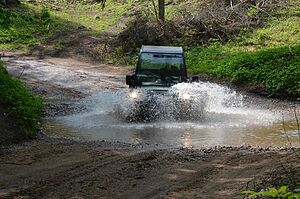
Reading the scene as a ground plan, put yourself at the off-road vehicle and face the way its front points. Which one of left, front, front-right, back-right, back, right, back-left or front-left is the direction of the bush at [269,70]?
back-left

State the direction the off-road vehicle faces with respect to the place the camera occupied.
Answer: facing the viewer

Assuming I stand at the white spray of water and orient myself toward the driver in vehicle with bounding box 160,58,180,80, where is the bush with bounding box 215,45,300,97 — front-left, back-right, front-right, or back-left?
front-right
